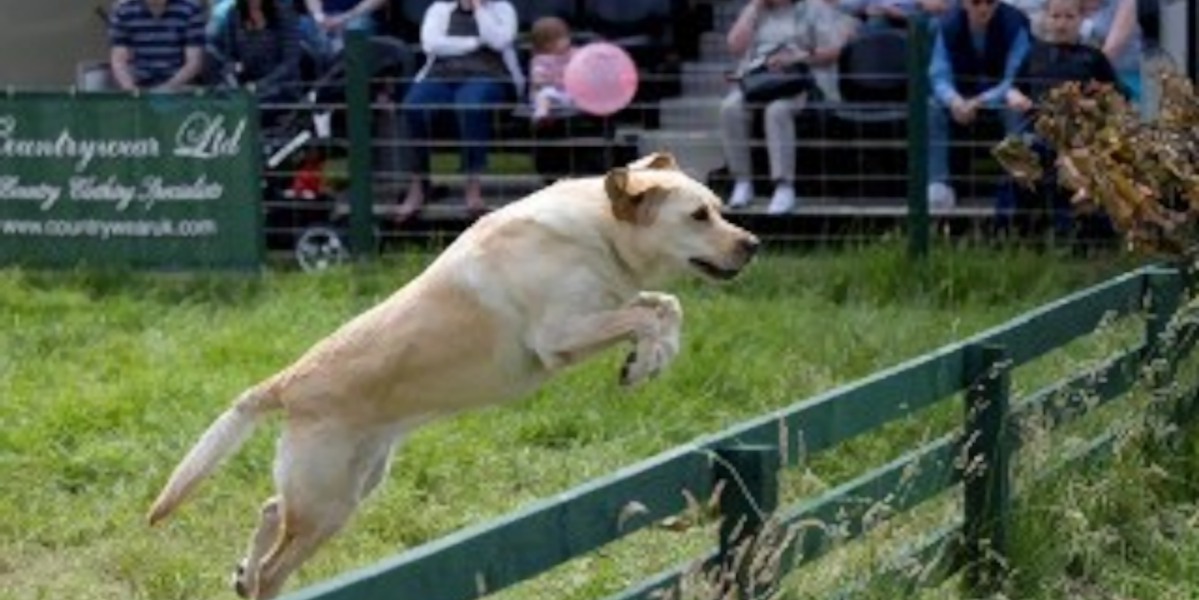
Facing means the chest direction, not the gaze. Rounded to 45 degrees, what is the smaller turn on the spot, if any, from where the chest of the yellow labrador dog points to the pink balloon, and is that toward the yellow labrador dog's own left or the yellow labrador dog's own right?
approximately 90° to the yellow labrador dog's own left

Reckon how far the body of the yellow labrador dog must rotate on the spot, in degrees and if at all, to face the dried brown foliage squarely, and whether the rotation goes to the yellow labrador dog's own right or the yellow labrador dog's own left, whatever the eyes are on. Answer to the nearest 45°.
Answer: approximately 45° to the yellow labrador dog's own left

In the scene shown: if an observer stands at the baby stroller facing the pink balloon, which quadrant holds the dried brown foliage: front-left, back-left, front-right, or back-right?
front-right

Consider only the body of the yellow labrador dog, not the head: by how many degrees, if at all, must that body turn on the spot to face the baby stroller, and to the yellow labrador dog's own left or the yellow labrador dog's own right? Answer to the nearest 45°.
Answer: approximately 90° to the yellow labrador dog's own left

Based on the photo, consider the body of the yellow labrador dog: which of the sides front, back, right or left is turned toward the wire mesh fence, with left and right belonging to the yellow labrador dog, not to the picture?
left

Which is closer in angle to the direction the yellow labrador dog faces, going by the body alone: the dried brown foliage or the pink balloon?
the dried brown foliage

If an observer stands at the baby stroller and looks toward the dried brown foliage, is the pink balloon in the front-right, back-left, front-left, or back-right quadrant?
front-left

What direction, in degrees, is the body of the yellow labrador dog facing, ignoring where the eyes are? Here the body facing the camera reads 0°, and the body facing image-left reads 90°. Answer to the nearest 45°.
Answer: approximately 270°
